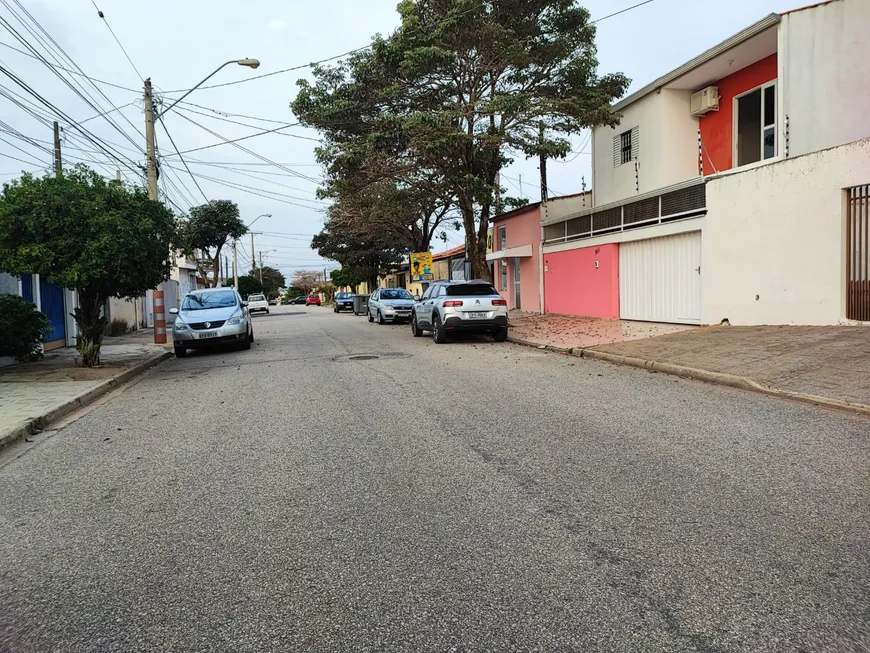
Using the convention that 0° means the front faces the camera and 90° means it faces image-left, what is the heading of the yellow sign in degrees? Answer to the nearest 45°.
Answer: approximately 0°

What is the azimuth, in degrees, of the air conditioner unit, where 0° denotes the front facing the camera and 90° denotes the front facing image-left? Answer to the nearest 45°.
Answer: approximately 45°

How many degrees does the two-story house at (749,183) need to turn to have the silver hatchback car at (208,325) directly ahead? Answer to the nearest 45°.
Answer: approximately 45° to its right

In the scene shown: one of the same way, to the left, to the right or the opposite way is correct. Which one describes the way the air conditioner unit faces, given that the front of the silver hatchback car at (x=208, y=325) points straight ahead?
to the right

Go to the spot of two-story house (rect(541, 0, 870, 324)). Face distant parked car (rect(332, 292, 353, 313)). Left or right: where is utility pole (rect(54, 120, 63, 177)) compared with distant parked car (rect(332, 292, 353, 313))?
left

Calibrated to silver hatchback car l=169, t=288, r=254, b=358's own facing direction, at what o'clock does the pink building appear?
The pink building is roughly at 8 o'clock from the silver hatchback car.
